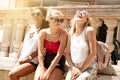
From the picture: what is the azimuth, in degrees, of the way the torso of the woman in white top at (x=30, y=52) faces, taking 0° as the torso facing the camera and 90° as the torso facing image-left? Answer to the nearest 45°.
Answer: approximately 45°

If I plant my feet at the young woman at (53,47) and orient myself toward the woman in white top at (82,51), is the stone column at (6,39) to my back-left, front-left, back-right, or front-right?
back-left

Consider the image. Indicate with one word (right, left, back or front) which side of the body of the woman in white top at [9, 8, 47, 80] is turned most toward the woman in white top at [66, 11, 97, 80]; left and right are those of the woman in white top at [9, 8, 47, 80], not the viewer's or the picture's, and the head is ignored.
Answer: left

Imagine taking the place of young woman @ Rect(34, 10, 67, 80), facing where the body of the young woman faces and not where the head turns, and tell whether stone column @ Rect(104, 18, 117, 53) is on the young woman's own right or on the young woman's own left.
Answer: on the young woman's own left

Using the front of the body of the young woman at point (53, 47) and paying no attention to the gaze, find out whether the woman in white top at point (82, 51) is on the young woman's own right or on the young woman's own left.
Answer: on the young woman's own left

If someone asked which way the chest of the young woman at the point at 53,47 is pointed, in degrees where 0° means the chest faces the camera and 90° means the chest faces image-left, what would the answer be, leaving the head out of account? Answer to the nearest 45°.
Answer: approximately 0°

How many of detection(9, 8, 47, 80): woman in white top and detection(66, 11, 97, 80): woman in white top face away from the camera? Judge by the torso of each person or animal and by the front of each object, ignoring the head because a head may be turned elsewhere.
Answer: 0

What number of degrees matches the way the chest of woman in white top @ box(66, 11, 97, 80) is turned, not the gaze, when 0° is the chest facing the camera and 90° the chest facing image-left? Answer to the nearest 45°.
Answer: approximately 45°

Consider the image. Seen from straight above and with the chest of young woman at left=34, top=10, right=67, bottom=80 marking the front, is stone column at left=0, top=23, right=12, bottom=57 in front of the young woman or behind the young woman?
behind

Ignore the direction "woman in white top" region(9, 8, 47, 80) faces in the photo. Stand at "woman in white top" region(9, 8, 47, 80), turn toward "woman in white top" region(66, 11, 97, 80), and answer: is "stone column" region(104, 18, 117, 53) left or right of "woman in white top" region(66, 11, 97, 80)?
left
